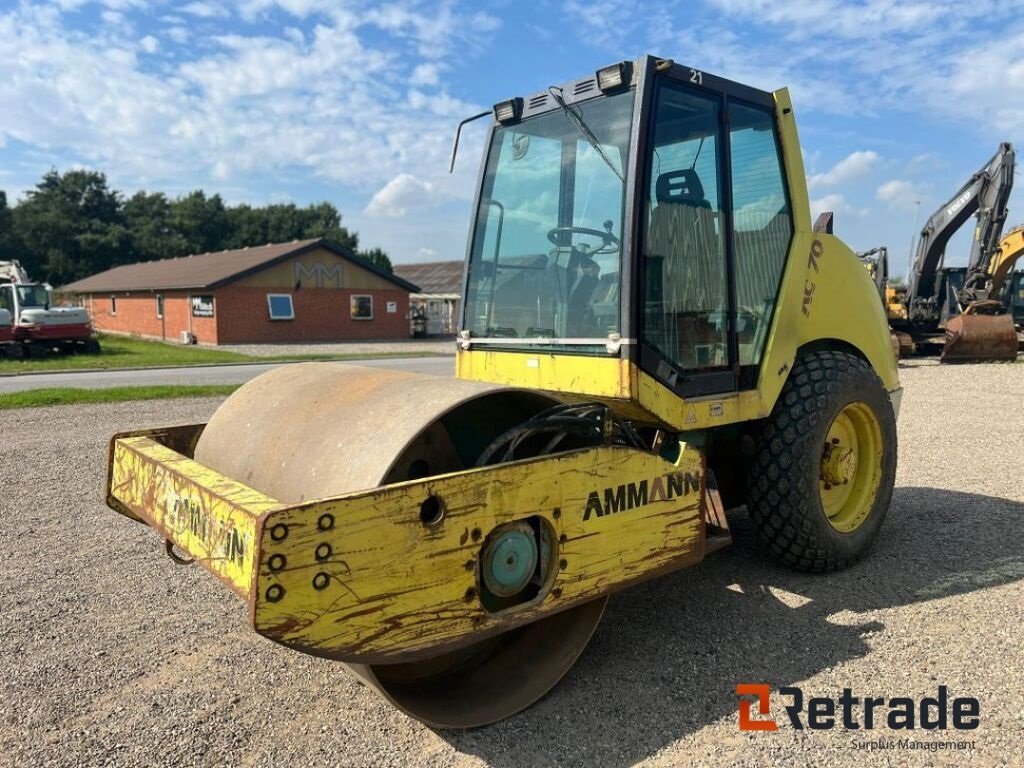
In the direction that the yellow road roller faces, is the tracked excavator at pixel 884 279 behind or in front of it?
behind

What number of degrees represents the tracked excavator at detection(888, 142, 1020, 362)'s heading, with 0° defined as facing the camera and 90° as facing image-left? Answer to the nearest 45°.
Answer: approximately 315°

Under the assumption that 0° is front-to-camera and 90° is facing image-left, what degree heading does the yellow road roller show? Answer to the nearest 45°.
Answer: approximately 45°

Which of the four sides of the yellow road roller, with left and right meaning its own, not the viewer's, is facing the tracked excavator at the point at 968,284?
back

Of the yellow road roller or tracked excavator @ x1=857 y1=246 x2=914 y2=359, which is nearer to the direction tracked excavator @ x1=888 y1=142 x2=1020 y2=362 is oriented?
the yellow road roller

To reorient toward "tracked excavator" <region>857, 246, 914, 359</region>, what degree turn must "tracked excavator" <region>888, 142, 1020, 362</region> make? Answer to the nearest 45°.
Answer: approximately 135° to its right

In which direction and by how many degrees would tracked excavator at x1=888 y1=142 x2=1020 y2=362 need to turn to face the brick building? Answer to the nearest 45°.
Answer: approximately 135° to its right

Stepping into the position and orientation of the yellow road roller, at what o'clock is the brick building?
The brick building is roughly at 4 o'clock from the yellow road roller.
